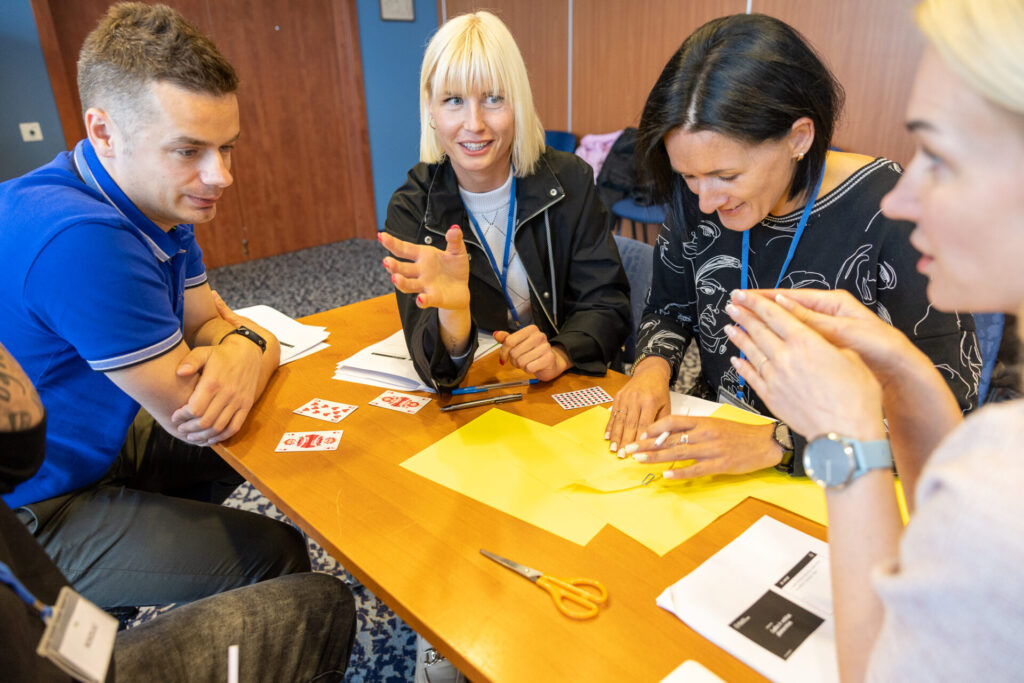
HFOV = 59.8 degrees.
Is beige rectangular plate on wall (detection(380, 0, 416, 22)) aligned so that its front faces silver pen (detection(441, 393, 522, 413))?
yes

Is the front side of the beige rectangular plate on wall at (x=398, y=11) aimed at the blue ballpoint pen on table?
yes

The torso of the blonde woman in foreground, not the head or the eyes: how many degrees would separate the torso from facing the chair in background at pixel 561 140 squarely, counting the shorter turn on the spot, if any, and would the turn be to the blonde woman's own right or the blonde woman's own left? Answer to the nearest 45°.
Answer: approximately 45° to the blonde woman's own right

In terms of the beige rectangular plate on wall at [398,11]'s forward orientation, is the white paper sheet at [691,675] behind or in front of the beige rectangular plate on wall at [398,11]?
in front

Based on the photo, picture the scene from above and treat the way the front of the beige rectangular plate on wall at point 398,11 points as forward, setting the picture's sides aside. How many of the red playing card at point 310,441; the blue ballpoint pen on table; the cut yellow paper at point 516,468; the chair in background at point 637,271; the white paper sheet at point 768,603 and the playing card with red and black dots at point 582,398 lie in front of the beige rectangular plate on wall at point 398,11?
6

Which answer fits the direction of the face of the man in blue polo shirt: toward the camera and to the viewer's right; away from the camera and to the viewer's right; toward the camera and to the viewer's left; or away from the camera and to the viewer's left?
toward the camera and to the viewer's right

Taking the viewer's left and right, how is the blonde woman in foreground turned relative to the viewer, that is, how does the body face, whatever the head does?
facing to the left of the viewer

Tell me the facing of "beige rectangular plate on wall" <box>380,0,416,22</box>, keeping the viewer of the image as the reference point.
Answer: facing the viewer

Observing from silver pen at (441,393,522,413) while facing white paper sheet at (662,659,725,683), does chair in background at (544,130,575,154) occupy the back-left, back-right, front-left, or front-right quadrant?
back-left

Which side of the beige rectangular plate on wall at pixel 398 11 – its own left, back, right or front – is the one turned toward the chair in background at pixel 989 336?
front

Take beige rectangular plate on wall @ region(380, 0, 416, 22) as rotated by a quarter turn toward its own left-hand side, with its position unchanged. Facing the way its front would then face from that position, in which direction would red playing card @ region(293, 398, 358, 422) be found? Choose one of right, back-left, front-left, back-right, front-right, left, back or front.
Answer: right

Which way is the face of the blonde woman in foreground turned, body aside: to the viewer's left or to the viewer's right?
to the viewer's left

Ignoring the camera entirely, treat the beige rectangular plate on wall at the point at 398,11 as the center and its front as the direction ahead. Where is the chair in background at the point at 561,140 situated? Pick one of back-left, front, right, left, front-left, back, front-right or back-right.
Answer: front-left

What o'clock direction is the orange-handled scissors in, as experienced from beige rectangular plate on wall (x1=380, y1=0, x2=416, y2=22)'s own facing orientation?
The orange-handled scissors is roughly at 12 o'clock from the beige rectangular plate on wall.
